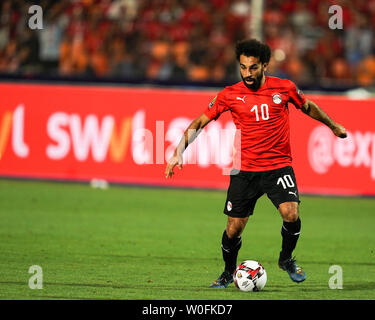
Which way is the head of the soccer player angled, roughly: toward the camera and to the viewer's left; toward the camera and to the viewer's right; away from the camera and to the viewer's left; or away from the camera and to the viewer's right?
toward the camera and to the viewer's left

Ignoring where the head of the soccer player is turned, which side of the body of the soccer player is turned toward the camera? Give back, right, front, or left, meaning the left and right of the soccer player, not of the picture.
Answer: front
